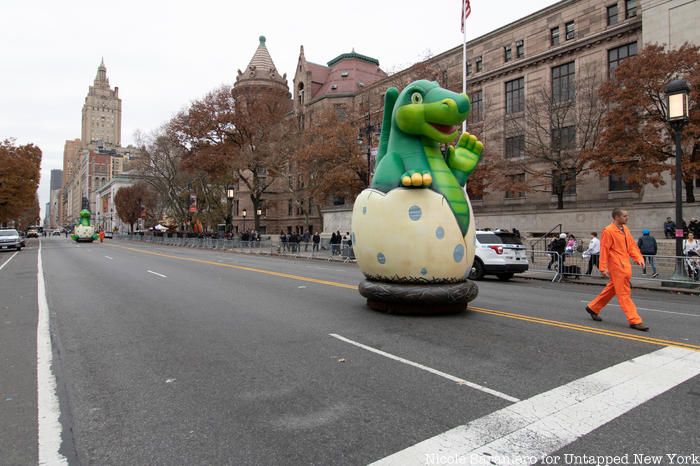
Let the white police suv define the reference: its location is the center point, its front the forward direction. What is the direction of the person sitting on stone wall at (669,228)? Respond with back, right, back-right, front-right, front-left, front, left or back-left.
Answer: right

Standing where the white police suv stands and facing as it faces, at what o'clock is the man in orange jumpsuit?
The man in orange jumpsuit is roughly at 7 o'clock from the white police suv.

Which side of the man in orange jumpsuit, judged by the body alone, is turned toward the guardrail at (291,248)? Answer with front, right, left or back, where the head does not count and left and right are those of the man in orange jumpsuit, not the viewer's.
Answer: back

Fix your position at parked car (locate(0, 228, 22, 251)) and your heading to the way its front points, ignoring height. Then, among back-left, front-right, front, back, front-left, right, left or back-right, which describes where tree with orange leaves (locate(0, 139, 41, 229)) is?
back

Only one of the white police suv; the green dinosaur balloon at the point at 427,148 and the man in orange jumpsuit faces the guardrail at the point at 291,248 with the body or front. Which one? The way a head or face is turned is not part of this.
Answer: the white police suv

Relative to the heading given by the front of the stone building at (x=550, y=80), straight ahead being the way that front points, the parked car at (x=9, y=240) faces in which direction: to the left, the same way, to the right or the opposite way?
to the left

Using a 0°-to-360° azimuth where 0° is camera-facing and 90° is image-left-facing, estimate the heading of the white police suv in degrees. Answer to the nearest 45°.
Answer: approximately 135°

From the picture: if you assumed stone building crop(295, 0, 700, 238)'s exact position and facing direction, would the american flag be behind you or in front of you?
in front

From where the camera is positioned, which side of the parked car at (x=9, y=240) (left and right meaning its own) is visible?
front

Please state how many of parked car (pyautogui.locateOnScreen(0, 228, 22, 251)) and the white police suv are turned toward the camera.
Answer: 1

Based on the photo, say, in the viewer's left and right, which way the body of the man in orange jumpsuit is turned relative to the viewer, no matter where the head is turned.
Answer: facing the viewer and to the right of the viewer

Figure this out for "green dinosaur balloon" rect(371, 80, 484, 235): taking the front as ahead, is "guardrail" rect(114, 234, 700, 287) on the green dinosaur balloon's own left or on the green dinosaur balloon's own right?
on the green dinosaur balloon's own left

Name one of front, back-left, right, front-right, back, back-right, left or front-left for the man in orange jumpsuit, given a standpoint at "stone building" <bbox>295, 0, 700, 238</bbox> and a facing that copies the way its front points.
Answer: front-left
